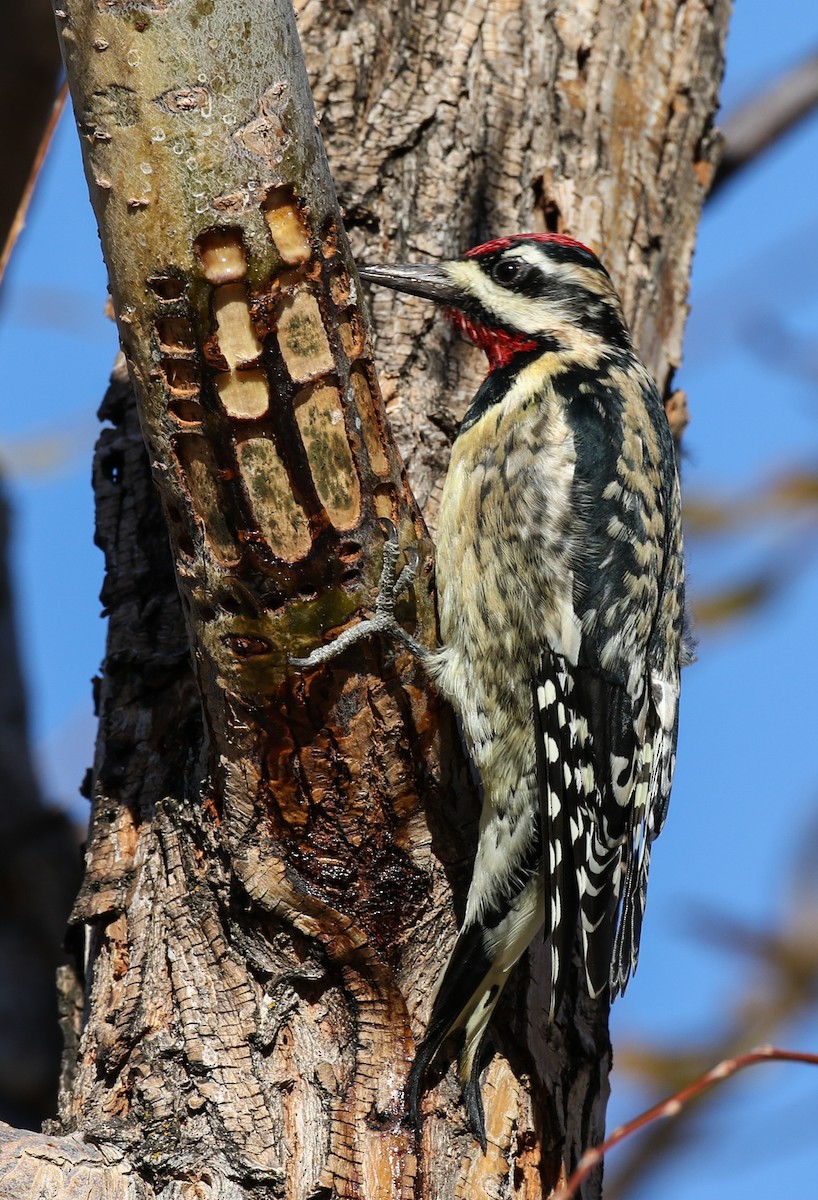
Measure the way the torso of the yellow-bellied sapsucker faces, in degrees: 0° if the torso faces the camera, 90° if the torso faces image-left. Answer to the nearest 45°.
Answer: approximately 90°
